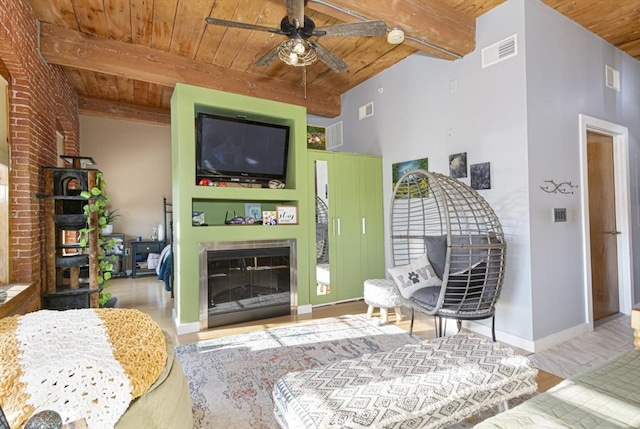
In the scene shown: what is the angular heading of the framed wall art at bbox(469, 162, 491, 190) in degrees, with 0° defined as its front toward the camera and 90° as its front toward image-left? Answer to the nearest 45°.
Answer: approximately 45°

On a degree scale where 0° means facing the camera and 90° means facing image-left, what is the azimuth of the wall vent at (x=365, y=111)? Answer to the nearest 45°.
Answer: approximately 45°

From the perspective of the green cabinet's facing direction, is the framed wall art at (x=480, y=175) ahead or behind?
ahead

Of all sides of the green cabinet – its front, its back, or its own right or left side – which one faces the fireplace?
right

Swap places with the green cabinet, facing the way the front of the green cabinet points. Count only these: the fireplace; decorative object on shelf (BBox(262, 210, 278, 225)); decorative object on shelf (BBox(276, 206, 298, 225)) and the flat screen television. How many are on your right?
4

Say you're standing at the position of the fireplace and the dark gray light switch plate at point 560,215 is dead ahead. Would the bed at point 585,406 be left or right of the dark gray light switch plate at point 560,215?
right

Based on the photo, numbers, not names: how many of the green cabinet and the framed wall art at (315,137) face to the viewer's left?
0

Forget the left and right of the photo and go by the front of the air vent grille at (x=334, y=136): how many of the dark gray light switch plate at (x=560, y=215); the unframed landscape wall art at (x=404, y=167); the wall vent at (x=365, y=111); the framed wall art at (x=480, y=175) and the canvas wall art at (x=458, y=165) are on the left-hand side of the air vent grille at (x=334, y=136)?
5

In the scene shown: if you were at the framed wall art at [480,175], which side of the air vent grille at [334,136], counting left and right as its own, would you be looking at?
left

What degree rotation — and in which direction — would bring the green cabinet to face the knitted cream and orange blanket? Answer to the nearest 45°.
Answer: approximately 45° to its right

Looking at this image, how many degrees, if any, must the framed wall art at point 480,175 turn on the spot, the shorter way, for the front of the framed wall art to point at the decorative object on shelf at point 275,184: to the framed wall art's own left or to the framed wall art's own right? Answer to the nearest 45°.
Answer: approximately 45° to the framed wall art's own right
